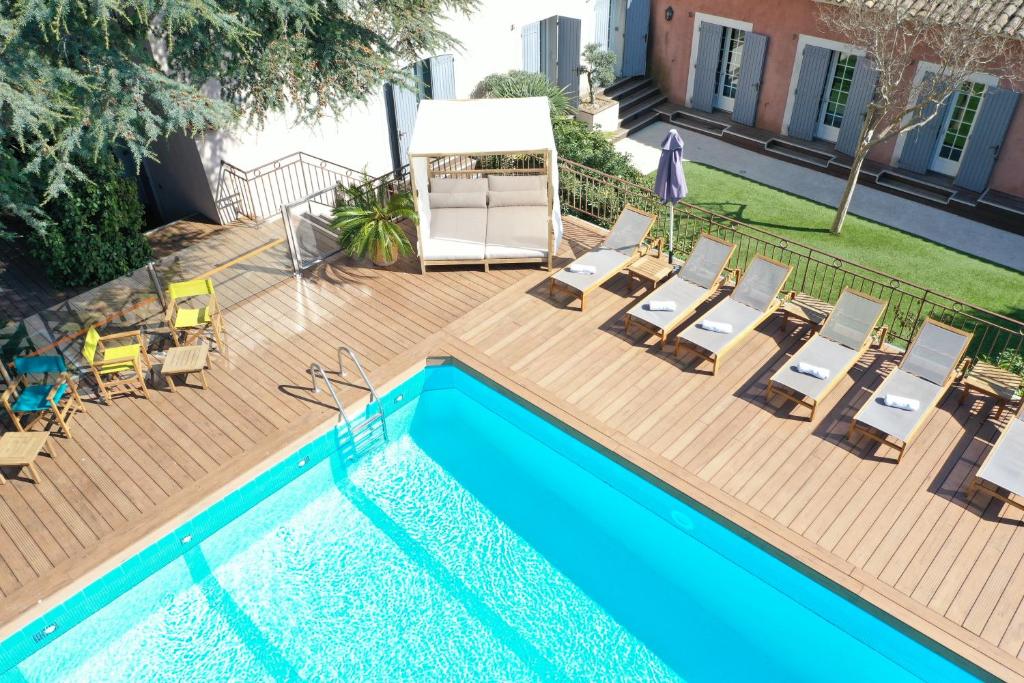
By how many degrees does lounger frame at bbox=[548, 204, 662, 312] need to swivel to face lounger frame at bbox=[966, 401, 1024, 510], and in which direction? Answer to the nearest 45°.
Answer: approximately 90° to its left

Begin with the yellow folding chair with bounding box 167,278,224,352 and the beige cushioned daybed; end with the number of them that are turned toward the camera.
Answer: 2

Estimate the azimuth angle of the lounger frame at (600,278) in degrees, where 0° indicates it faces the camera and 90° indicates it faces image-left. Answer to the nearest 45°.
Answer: approximately 45°
